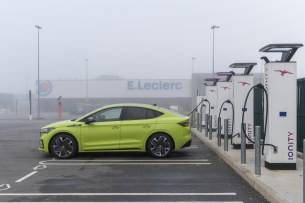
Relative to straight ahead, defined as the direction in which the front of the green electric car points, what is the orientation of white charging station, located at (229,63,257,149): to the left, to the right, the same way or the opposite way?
the same way

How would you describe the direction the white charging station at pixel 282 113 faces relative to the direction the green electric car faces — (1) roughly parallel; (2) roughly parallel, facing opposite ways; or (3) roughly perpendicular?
roughly parallel

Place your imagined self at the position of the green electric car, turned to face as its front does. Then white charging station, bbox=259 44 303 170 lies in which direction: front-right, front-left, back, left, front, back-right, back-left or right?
back-left

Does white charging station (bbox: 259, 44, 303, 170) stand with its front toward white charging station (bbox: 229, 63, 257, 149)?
no

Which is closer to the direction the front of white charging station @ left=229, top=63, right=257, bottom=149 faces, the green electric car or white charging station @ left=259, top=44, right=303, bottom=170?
the green electric car

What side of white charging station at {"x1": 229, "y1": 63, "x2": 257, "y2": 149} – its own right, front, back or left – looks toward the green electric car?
front

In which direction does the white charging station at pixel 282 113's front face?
to the viewer's left

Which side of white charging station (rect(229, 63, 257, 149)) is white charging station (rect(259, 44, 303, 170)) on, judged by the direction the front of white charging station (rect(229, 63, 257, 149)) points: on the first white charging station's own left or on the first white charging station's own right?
on the first white charging station's own left

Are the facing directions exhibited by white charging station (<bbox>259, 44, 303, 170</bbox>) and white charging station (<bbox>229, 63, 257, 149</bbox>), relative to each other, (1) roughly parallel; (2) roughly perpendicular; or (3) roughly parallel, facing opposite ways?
roughly parallel

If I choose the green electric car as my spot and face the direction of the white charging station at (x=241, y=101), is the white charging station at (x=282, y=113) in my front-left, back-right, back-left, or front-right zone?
front-right

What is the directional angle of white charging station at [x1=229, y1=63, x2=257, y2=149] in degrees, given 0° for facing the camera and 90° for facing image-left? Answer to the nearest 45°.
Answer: approximately 90°

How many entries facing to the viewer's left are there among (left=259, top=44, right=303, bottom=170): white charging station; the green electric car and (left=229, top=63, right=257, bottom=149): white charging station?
3

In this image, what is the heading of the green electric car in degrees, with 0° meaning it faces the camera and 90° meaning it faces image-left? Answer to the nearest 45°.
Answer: approximately 90°
